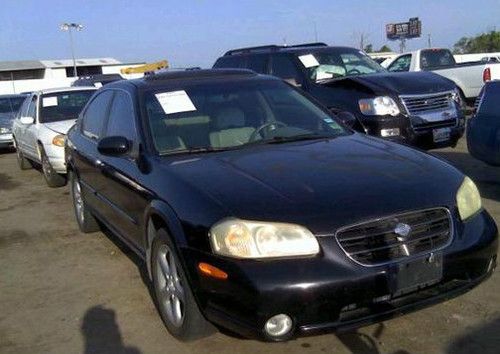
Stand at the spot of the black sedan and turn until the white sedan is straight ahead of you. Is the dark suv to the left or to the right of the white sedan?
right

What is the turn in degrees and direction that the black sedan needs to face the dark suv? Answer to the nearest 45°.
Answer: approximately 135° to its left

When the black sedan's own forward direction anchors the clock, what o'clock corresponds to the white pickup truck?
The white pickup truck is roughly at 8 o'clock from the black sedan.

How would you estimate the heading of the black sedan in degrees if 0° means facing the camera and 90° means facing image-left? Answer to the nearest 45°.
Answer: approximately 315°

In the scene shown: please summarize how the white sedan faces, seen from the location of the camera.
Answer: facing the viewer and to the right of the viewer

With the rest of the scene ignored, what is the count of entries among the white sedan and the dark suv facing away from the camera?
0

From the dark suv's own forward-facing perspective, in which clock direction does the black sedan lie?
The black sedan is roughly at 2 o'clock from the dark suv.
